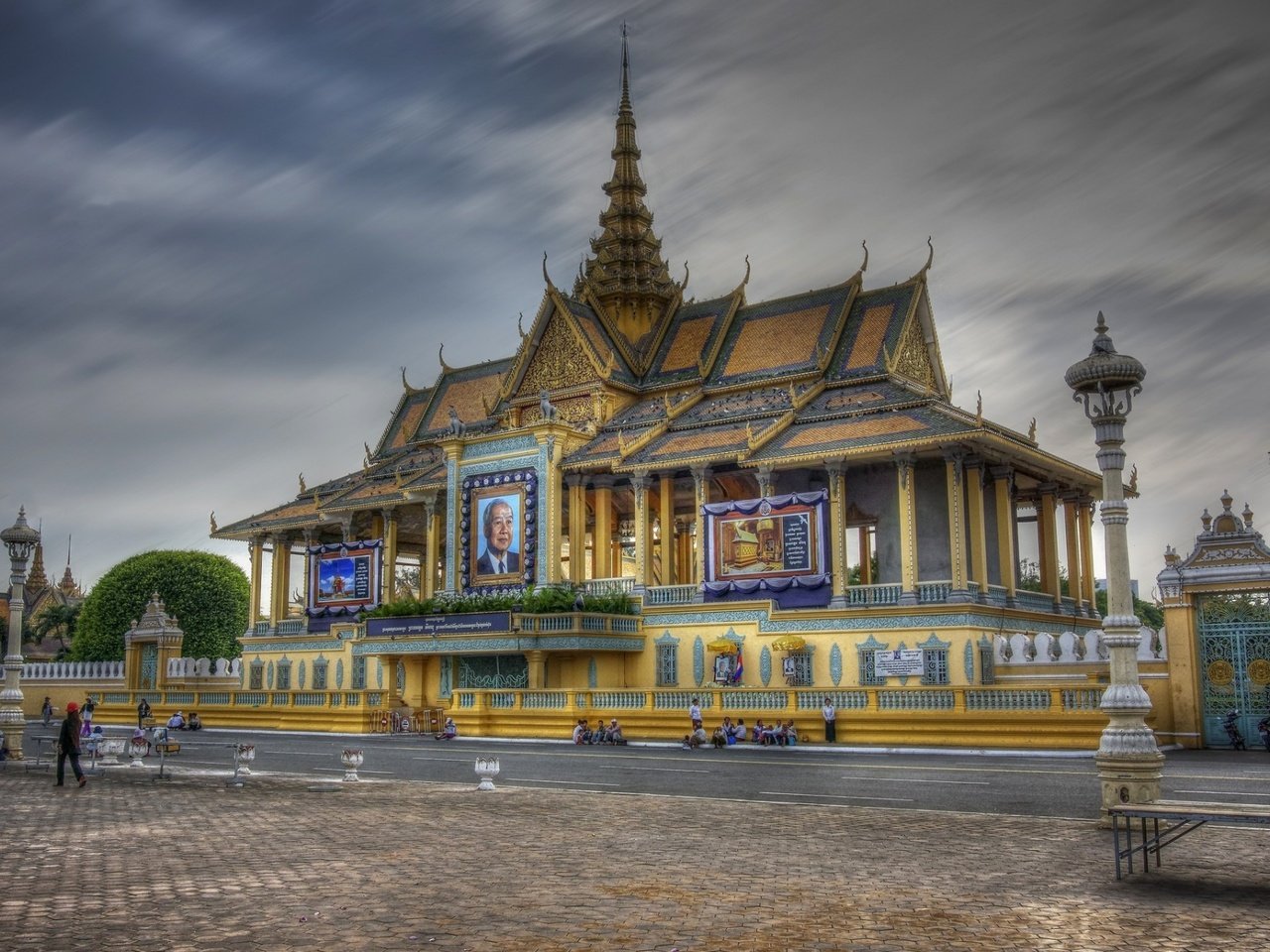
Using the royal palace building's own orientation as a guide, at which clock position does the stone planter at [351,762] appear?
The stone planter is roughly at 11 o'clock from the royal palace building.

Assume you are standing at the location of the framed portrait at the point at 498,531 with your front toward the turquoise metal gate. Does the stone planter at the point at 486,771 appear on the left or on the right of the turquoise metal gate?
right

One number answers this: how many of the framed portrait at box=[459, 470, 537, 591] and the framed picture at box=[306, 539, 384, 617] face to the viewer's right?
0

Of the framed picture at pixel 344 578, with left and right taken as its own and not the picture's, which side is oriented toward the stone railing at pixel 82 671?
right

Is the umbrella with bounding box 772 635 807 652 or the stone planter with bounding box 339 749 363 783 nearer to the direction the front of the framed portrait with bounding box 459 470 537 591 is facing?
the stone planter

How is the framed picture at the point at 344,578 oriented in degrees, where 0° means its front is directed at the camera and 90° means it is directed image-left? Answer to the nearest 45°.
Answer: approximately 45°

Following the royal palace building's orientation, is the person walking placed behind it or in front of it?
in front

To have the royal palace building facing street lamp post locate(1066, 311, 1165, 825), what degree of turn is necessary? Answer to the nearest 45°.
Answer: approximately 45° to its left

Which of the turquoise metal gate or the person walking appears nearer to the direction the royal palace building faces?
the person walking

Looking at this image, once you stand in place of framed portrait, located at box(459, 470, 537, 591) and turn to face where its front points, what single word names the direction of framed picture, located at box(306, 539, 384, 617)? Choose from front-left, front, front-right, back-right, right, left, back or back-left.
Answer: right

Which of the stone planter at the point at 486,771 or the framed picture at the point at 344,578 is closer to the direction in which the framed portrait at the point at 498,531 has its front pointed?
the stone planter

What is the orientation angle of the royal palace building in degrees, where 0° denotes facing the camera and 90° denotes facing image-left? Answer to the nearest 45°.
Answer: approximately 45°
